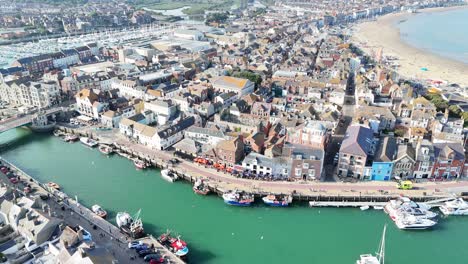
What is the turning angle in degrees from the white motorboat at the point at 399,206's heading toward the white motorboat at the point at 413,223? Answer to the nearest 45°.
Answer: approximately 45° to its right

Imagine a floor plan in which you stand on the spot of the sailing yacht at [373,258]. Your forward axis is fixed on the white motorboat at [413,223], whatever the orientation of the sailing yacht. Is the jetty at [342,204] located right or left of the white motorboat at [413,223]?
left

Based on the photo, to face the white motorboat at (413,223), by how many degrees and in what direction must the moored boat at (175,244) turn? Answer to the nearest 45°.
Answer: approximately 45° to its left

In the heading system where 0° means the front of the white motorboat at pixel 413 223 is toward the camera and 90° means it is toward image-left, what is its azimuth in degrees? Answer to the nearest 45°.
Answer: approximately 270°

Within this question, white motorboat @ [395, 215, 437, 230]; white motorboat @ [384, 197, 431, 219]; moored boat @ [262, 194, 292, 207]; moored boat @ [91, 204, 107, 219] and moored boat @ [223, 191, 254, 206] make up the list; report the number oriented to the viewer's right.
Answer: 2

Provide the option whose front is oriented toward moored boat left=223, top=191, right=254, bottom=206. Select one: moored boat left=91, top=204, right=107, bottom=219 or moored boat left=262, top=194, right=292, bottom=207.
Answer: moored boat left=262, top=194, right=292, bottom=207

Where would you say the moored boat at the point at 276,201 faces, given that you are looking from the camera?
facing to the left of the viewer

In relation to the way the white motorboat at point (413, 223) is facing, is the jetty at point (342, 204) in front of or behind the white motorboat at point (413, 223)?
behind

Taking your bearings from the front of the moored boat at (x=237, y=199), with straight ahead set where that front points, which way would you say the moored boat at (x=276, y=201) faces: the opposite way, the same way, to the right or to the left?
the same way

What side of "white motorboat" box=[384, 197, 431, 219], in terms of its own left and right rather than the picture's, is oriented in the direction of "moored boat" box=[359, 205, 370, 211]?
back

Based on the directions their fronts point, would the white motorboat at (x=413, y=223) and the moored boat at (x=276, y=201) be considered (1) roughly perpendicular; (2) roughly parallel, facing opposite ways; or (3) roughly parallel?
roughly parallel, facing opposite ways

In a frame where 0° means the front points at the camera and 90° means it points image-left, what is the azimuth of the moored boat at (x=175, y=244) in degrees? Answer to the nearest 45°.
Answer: approximately 315°

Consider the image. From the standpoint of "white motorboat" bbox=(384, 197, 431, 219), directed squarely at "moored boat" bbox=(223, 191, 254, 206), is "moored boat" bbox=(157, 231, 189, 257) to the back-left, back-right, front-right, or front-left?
front-left
